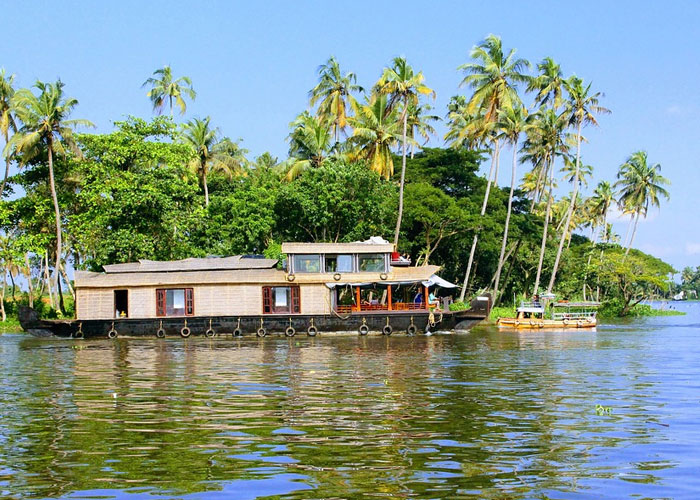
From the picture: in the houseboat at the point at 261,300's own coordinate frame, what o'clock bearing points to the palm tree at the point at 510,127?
The palm tree is roughly at 11 o'clock from the houseboat.

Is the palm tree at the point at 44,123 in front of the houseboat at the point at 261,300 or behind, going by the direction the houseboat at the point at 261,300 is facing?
behind

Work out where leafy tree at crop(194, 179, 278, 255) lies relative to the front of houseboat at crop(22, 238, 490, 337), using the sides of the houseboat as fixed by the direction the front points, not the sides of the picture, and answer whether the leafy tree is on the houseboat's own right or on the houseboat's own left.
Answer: on the houseboat's own left

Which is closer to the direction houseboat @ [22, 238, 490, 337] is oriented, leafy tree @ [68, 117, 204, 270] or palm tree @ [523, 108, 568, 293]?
the palm tree

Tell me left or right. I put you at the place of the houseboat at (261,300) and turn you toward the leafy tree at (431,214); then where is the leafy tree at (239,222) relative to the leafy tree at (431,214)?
left

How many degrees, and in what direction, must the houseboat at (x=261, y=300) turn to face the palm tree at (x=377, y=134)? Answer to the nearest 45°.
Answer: approximately 45° to its left

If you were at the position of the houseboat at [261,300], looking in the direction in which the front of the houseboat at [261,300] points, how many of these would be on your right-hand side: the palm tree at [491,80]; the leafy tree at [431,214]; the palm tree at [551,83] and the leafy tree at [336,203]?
0

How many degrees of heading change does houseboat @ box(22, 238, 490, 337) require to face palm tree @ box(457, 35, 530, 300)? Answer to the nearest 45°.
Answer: approximately 45° to its left

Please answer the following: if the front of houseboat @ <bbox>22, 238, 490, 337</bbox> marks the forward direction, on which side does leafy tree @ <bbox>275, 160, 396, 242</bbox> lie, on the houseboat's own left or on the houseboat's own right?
on the houseboat's own left

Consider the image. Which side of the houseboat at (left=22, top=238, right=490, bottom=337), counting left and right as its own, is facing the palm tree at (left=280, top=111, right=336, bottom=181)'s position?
left

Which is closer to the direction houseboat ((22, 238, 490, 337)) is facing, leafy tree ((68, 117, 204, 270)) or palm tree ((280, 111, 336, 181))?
the palm tree

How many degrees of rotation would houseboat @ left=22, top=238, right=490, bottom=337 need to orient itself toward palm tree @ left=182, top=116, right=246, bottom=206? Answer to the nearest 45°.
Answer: approximately 90° to its left

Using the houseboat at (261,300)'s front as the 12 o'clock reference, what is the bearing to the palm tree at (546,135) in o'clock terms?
The palm tree is roughly at 11 o'clock from the houseboat.

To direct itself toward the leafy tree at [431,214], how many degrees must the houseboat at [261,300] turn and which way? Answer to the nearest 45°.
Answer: approximately 45° to its left

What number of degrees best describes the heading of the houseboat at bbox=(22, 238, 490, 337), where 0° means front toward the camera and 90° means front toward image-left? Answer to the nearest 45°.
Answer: approximately 270°

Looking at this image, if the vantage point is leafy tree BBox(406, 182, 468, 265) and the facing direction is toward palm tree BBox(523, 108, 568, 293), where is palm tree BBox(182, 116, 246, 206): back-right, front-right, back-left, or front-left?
back-left

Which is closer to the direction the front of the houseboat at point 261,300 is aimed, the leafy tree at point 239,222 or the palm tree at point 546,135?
the palm tree

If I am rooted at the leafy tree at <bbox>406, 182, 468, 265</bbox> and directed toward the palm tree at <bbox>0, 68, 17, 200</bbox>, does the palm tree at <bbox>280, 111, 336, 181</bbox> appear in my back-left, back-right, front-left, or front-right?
front-right
